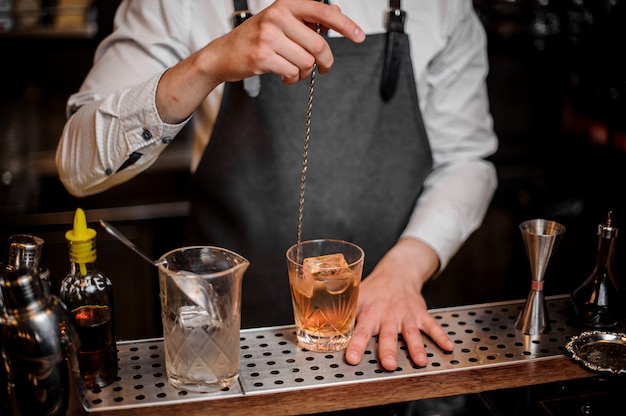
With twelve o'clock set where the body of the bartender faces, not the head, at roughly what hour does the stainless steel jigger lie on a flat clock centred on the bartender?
The stainless steel jigger is roughly at 11 o'clock from the bartender.

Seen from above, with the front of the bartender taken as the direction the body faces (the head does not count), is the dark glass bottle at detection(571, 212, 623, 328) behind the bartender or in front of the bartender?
in front

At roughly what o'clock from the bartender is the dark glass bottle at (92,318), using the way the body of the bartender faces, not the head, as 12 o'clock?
The dark glass bottle is roughly at 1 o'clock from the bartender.

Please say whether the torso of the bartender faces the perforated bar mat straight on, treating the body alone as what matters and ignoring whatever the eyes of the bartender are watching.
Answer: yes

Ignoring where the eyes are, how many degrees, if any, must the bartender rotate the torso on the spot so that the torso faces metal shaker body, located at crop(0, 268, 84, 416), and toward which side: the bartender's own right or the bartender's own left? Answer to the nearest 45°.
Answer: approximately 45° to the bartender's own right

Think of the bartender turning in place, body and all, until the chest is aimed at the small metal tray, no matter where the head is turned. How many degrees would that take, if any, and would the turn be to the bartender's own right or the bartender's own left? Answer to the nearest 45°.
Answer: approximately 45° to the bartender's own left
